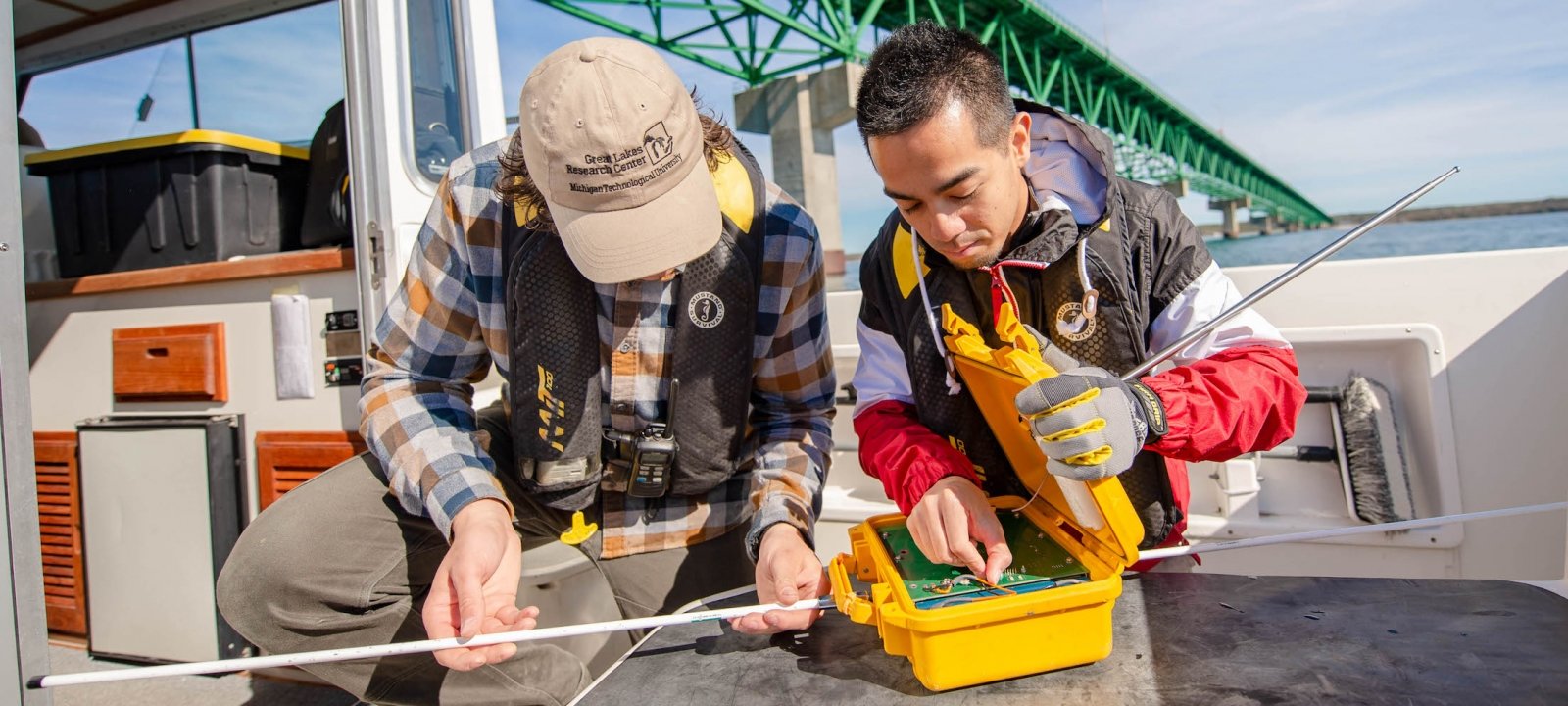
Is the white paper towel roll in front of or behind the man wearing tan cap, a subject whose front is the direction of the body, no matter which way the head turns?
behind

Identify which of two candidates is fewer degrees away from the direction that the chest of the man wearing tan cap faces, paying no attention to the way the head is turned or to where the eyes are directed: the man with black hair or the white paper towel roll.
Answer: the man with black hair

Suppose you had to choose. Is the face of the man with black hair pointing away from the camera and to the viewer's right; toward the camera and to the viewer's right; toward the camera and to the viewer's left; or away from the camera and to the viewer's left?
toward the camera and to the viewer's left

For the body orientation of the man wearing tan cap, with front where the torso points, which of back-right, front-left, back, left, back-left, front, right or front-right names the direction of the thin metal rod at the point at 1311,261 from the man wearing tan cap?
front-left

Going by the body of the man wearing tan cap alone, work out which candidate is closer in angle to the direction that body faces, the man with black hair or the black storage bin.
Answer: the man with black hair

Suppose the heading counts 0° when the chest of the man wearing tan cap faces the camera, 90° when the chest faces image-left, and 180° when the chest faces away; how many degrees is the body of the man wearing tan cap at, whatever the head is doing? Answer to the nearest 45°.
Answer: approximately 0°

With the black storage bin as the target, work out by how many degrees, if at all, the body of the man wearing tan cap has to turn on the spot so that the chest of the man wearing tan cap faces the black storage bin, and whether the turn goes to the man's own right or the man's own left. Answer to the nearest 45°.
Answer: approximately 135° to the man's own right

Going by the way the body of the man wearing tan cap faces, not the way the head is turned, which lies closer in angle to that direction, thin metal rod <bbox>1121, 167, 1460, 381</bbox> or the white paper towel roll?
the thin metal rod
